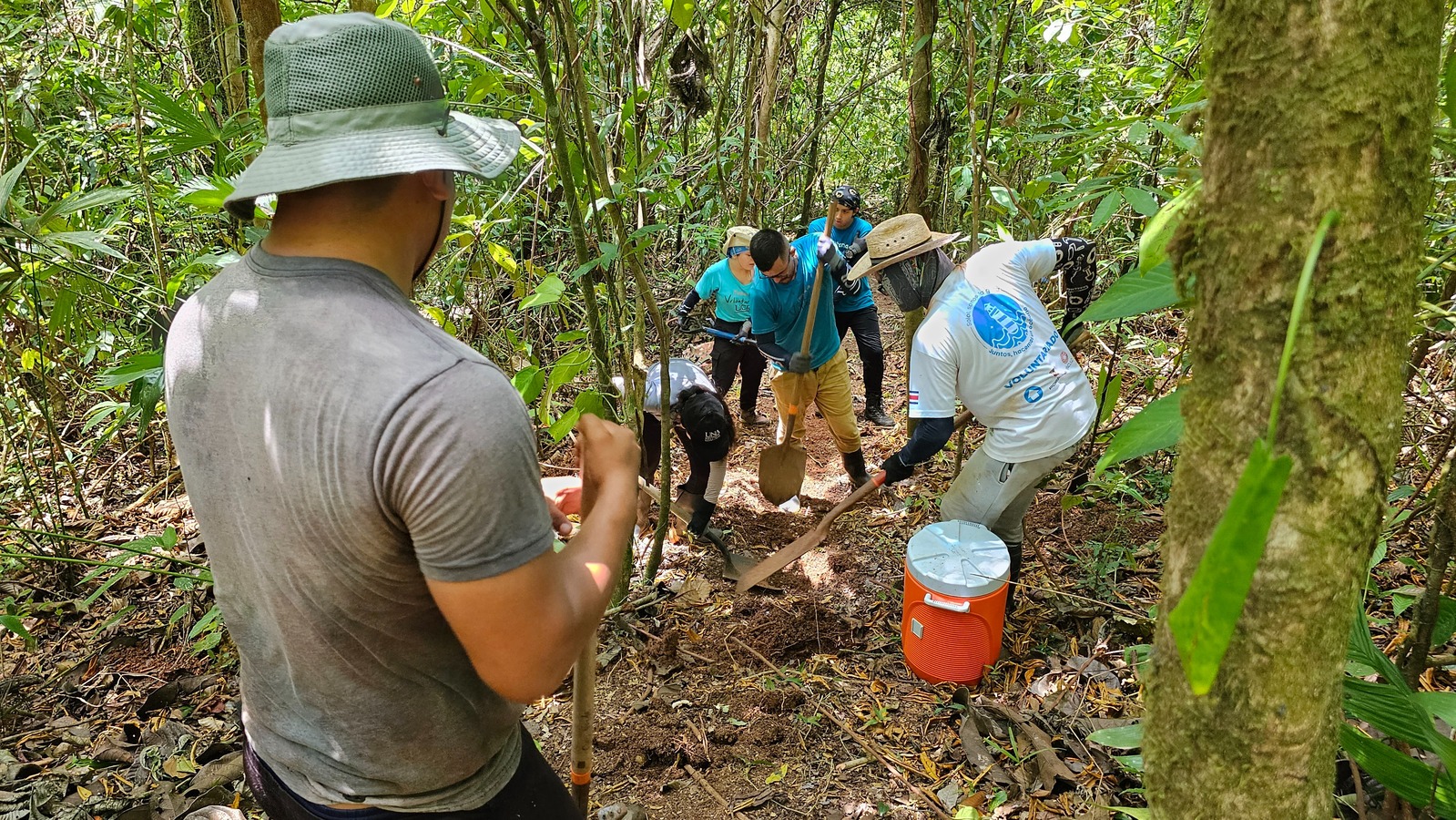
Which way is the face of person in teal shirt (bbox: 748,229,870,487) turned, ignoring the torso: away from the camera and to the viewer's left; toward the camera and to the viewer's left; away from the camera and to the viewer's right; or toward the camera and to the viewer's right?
toward the camera and to the viewer's left

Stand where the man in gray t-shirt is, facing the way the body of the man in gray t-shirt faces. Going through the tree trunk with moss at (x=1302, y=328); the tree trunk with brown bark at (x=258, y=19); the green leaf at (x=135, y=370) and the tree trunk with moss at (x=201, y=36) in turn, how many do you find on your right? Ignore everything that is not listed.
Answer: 1

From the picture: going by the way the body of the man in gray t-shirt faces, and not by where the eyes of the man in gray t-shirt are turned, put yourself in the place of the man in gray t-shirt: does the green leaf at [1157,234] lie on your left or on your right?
on your right

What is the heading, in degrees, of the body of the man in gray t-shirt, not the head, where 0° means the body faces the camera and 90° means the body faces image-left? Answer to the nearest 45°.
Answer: approximately 225°

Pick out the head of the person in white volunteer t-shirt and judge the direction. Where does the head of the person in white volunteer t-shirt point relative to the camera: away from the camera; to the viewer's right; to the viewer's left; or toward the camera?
to the viewer's left

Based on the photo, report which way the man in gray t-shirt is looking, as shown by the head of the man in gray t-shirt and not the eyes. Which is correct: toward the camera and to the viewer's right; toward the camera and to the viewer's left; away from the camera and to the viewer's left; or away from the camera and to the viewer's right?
away from the camera and to the viewer's right

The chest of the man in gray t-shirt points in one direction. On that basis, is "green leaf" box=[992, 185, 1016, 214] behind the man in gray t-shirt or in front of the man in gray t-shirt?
in front
